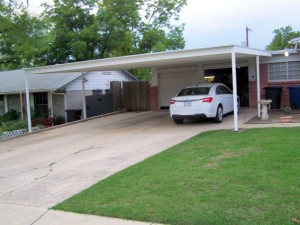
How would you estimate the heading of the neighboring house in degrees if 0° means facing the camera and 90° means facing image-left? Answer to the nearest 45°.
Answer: approximately 45°

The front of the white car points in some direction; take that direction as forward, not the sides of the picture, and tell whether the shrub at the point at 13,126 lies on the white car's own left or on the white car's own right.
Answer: on the white car's own left

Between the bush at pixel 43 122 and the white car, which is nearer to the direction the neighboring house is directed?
the bush

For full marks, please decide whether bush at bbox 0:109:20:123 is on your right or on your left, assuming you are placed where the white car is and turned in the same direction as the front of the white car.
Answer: on your left

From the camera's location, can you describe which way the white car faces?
facing away from the viewer and to the right of the viewer

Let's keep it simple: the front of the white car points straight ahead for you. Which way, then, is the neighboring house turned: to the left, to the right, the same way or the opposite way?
the opposite way

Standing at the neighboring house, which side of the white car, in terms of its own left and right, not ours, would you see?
left
